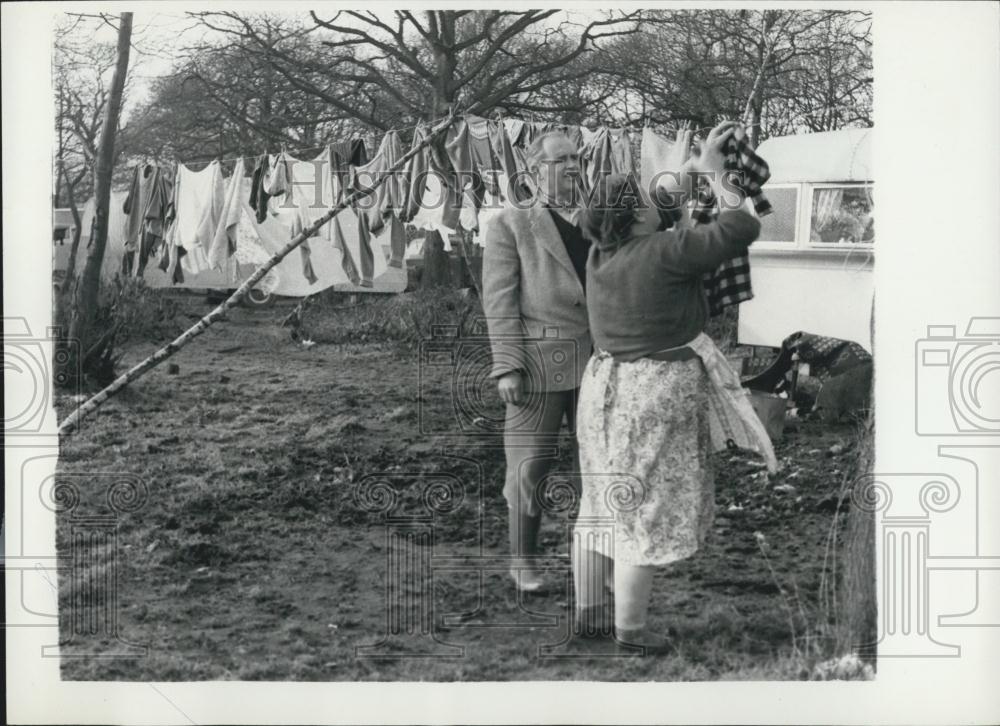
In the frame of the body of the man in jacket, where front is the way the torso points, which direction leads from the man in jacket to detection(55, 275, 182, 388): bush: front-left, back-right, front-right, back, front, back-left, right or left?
back-right

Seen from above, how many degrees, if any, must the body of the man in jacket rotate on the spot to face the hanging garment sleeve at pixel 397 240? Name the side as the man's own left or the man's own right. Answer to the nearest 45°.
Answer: approximately 135° to the man's own right

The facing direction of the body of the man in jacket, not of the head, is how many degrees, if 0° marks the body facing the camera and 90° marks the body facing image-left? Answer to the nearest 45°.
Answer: approximately 315°

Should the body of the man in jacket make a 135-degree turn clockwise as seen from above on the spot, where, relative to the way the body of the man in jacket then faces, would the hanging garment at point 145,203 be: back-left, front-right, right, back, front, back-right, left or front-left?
front

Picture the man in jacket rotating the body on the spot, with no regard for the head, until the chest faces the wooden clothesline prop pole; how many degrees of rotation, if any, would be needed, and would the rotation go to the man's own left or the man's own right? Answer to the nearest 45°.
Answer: approximately 135° to the man's own right

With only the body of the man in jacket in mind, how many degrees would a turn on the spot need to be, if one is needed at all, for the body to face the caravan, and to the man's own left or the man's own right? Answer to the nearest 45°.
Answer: approximately 45° to the man's own left
